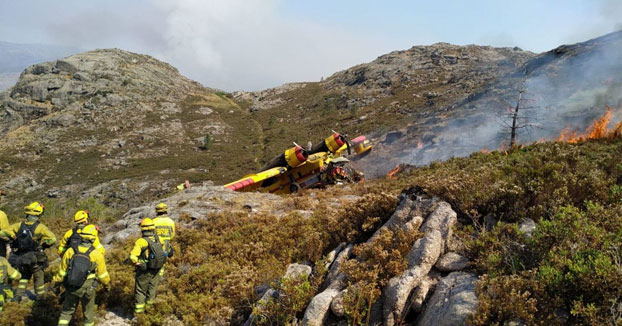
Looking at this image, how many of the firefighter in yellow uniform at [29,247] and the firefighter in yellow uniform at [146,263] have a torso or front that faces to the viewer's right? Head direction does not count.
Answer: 0

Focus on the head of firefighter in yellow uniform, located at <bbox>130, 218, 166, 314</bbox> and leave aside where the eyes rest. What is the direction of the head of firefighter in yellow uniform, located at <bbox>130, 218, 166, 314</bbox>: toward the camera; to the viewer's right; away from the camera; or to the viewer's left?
away from the camera

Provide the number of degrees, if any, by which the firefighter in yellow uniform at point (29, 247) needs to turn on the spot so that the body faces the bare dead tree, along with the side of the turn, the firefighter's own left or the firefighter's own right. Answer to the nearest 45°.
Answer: approximately 90° to the firefighter's own right

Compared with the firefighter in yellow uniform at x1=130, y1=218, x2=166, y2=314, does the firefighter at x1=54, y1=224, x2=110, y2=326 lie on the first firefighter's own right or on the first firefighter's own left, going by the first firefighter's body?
on the first firefighter's own left

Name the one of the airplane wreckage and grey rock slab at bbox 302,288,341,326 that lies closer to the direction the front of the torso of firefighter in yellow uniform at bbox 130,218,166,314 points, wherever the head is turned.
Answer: the airplane wreckage

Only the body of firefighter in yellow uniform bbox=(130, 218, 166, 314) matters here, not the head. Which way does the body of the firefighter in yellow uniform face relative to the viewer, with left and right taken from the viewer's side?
facing away from the viewer and to the left of the viewer

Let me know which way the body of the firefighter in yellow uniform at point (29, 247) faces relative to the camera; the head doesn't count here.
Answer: away from the camera

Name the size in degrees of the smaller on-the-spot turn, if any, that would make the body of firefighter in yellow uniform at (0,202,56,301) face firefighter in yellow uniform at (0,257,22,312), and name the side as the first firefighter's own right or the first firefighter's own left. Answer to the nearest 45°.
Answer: approximately 180°

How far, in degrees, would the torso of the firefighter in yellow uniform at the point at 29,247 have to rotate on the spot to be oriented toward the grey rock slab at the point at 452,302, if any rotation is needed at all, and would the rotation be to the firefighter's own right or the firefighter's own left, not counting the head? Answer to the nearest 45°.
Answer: approximately 135° to the firefighter's own right
